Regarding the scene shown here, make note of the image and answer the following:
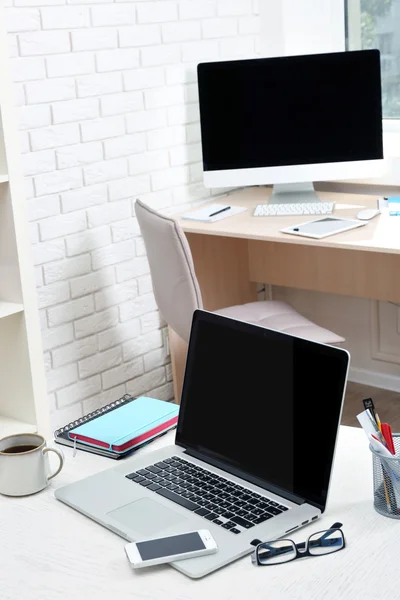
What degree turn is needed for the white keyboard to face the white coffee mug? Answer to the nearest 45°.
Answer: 0° — it already faces it

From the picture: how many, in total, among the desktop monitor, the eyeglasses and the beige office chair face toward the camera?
2

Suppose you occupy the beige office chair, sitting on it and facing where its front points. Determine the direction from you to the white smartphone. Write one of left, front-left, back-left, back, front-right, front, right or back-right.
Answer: back-right

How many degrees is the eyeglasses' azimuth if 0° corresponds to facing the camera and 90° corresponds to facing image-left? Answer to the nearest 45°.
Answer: approximately 0°

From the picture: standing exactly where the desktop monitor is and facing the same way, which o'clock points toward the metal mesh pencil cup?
The metal mesh pencil cup is roughly at 12 o'clock from the desktop monitor.

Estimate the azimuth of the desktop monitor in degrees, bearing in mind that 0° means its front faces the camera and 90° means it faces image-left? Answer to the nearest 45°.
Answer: approximately 0°
